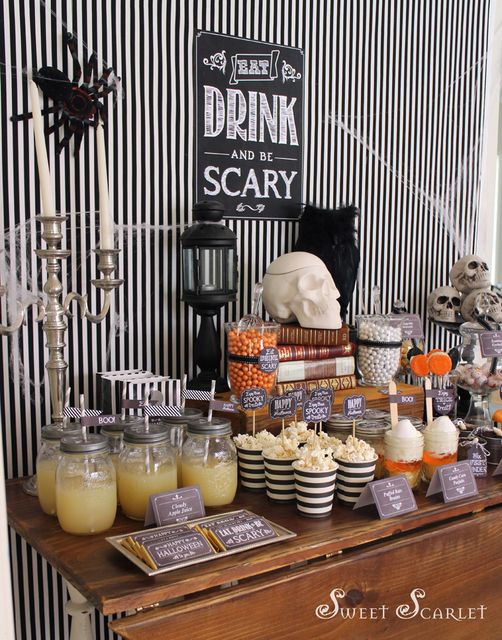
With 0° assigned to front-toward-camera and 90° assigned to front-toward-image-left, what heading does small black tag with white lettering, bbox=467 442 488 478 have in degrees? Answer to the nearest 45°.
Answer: approximately 0°

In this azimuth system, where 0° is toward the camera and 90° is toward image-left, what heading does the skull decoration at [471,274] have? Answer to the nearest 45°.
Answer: approximately 315°

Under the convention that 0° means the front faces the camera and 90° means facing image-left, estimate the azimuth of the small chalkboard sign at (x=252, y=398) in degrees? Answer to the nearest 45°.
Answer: approximately 0°
